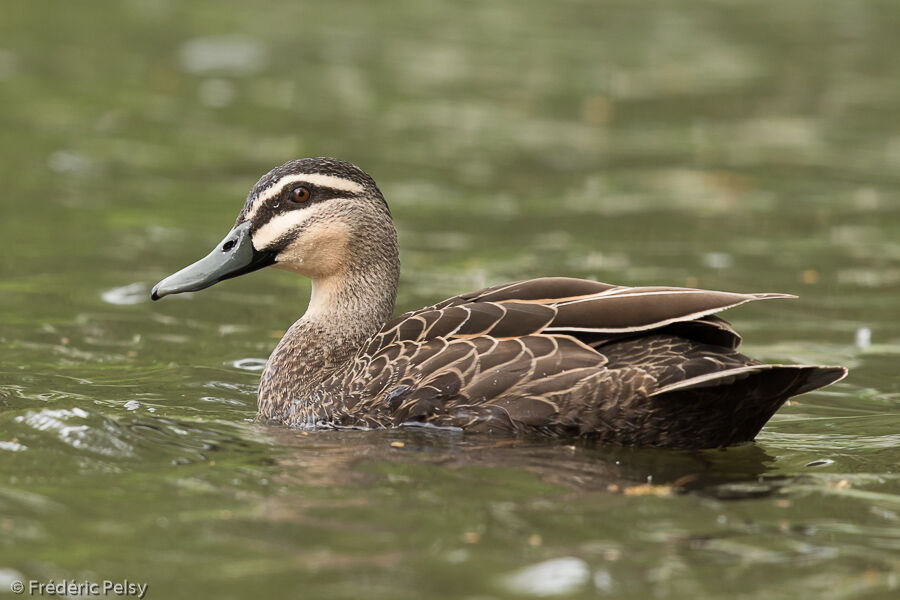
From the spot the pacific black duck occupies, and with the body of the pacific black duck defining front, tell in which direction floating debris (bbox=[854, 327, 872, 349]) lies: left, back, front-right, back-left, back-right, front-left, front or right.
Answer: back-right

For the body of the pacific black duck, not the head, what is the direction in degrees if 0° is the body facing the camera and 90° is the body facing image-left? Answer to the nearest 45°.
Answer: approximately 90°
